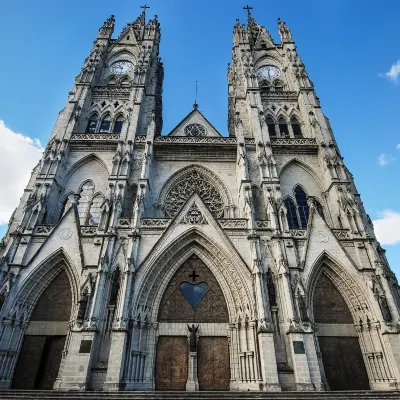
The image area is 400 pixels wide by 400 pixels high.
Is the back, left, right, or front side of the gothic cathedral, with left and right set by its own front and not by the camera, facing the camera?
front
